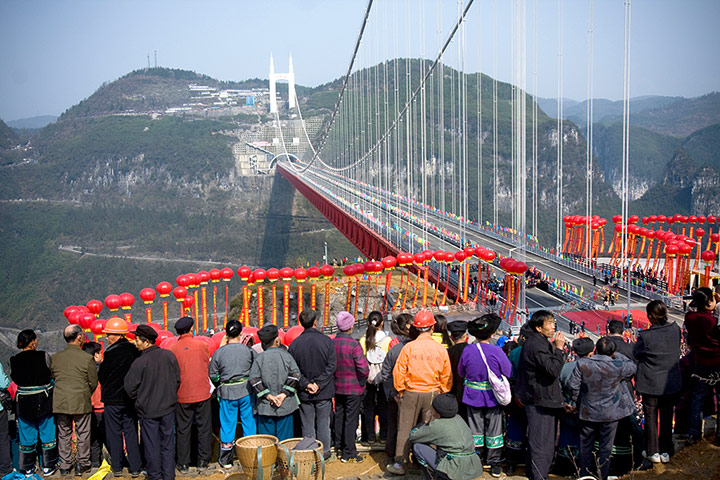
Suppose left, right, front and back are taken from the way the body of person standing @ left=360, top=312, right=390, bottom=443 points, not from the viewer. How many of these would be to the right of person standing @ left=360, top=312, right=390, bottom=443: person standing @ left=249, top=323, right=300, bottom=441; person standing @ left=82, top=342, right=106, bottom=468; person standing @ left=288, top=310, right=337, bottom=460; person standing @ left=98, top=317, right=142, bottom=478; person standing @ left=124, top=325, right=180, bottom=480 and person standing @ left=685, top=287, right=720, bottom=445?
1

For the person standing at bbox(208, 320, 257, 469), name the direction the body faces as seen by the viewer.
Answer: away from the camera

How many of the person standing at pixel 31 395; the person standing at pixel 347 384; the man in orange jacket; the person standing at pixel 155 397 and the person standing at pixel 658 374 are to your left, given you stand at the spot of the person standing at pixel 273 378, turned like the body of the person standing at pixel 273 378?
2

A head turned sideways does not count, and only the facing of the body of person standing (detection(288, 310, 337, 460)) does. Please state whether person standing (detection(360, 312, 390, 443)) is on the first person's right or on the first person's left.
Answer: on the first person's right

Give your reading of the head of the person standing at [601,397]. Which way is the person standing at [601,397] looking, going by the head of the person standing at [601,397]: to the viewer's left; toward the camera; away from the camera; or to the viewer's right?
away from the camera

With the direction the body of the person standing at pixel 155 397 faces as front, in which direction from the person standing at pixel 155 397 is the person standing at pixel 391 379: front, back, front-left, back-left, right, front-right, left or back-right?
back-right

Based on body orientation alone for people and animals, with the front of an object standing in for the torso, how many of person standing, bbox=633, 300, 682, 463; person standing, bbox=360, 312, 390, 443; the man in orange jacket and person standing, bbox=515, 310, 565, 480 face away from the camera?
3

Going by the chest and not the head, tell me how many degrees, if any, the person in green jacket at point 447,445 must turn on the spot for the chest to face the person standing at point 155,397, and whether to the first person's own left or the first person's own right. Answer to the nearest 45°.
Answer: approximately 45° to the first person's own left

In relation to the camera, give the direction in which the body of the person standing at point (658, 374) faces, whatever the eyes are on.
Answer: away from the camera

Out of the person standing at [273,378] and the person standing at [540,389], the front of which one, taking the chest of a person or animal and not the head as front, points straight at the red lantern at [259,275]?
the person standing at [273,378]

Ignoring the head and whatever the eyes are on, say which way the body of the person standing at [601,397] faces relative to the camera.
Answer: away from the camera

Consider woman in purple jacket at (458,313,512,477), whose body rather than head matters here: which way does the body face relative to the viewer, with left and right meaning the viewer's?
facing away from the viewer

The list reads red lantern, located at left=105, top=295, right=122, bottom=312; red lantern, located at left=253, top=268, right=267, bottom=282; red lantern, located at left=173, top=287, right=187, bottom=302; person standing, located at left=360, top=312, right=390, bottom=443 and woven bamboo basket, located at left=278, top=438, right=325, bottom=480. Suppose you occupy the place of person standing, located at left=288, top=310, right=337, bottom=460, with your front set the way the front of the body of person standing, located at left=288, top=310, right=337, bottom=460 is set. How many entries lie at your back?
1

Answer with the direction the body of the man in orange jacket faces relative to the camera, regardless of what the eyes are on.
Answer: away from the camera
